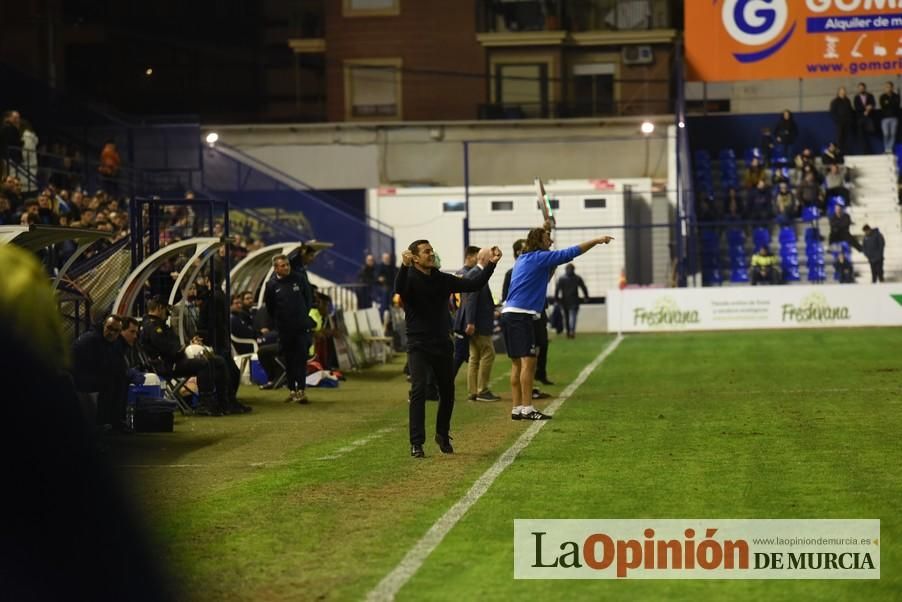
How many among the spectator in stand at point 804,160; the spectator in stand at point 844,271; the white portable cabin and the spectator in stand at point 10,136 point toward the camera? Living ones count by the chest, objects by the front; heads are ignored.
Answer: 3

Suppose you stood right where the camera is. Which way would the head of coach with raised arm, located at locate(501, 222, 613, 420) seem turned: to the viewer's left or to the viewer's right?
to the viewer's right

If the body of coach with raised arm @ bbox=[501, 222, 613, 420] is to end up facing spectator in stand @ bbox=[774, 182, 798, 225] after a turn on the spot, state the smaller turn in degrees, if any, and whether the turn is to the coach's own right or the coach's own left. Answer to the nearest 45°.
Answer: approximately 90° to the coach's own left

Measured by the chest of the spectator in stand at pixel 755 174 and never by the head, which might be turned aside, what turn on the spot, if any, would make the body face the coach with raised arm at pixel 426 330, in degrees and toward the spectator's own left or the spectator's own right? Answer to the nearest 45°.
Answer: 0° — they already face them

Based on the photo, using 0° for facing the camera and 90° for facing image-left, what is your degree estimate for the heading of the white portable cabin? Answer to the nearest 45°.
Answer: approximately 0°

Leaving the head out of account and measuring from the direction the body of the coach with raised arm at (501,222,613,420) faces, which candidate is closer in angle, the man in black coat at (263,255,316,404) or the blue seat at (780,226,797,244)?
the blue seat

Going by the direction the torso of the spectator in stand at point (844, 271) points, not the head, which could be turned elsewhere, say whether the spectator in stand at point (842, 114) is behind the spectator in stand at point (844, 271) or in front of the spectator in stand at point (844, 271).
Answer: behind
